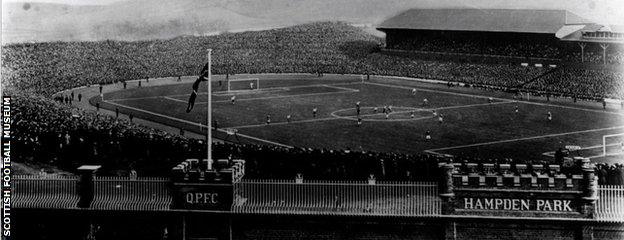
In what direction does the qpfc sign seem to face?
toward the camera

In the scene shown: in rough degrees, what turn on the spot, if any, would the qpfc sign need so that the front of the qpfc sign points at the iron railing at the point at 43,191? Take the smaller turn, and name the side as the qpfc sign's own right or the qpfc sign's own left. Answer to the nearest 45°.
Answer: approximately 90° to the qpfc sign's own right

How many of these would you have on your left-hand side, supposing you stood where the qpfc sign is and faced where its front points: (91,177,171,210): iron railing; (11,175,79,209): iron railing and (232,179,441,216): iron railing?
1

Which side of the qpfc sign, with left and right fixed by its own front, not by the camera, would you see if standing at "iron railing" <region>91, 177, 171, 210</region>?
right

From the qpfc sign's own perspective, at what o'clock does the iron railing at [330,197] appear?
The iron railing is roughly at 9 o'clock from the qpfc sign.
